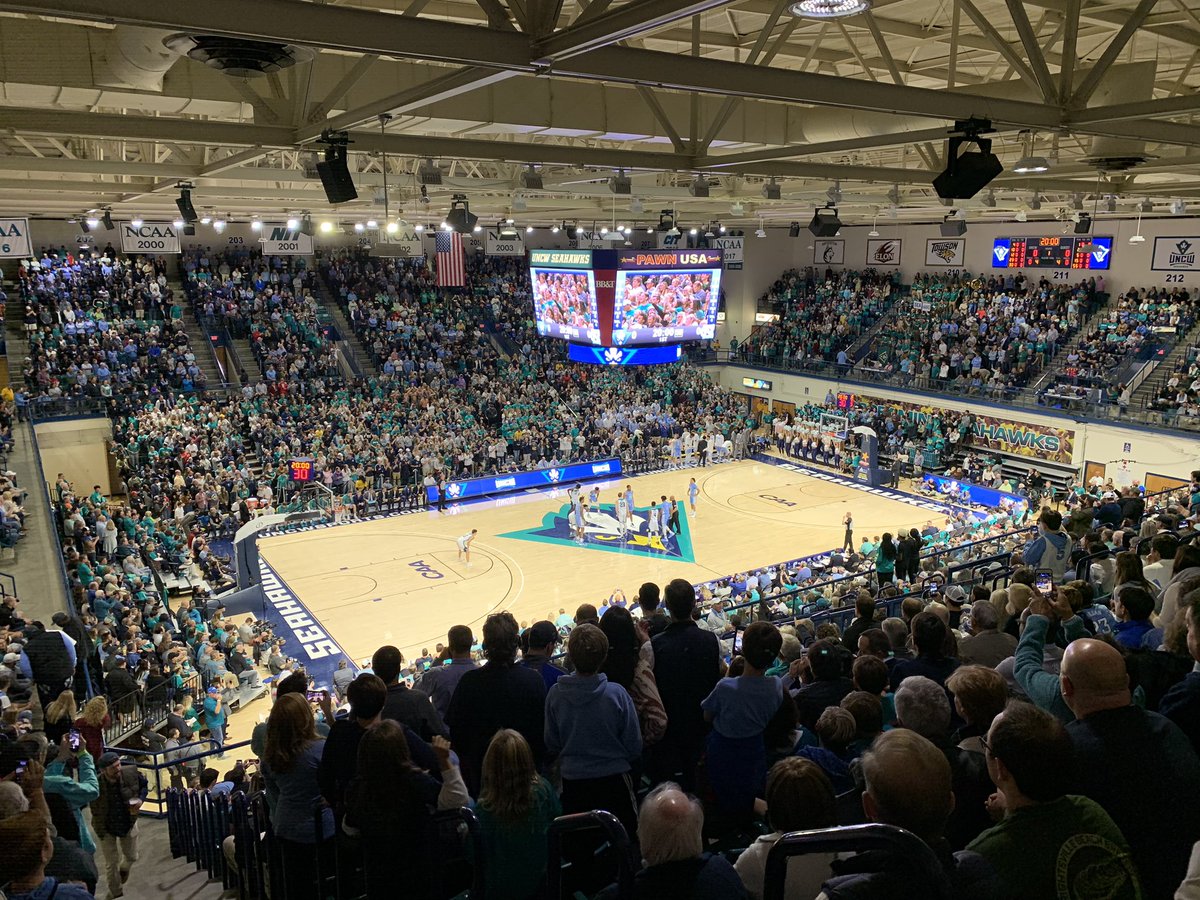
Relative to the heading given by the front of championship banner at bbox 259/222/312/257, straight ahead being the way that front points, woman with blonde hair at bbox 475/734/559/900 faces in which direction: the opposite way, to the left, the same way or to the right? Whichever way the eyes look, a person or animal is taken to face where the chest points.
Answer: the opposite way

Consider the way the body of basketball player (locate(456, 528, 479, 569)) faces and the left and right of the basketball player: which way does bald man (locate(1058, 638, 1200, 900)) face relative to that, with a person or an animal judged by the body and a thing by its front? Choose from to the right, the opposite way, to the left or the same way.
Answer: to the left

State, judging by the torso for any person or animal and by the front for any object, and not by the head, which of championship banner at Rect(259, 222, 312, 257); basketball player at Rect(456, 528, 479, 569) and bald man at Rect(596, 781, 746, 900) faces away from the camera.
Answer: the bald man

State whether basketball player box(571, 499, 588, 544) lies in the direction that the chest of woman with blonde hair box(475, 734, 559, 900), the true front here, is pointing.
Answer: yes

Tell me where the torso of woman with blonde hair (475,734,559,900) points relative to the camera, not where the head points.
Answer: away from the camera

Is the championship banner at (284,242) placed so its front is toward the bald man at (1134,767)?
yes

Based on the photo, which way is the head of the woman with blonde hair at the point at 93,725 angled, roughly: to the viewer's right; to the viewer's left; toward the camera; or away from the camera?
away from the camera

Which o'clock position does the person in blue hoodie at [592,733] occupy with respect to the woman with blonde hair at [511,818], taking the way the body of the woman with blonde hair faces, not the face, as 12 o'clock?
The person in blue hoodie is roughly at 1 o'clock from the woman with blonde hair.

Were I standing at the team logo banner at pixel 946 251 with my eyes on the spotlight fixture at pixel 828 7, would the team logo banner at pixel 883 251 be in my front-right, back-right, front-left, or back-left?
back-right

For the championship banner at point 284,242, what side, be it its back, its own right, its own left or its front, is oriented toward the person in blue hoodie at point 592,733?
front

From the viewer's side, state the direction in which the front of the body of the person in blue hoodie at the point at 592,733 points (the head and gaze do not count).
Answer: away from the camera

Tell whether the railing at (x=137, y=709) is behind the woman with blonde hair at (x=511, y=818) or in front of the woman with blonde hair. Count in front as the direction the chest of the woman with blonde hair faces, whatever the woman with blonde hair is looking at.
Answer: in front

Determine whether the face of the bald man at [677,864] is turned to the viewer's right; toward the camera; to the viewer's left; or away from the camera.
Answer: away from the camera
